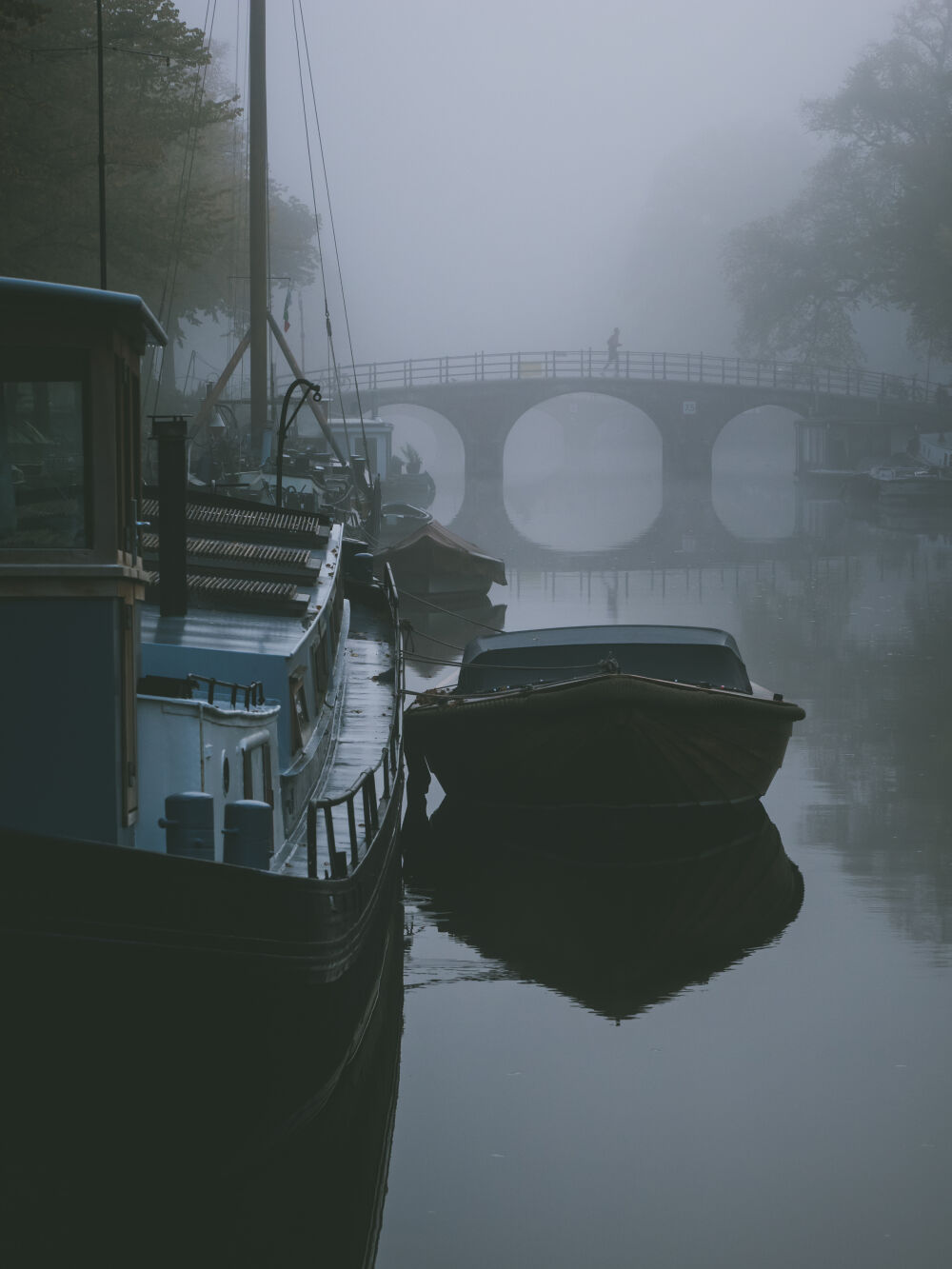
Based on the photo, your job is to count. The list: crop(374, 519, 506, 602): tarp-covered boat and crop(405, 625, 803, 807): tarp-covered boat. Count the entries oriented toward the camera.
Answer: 2

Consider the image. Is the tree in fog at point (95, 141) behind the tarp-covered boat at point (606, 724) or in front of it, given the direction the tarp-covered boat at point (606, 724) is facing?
behind

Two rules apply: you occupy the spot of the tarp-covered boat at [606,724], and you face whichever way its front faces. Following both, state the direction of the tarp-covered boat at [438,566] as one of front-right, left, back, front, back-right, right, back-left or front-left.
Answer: back

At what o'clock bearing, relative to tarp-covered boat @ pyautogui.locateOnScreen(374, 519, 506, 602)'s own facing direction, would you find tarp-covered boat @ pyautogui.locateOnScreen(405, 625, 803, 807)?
tarp-covered boat @ pyautogui.locateOnScreen(405, 625, 803, 807) is roughly at 12 o'clock from tarp-covered boat @ pyautogui.locateOnScreen(374, 519, 506, 602).

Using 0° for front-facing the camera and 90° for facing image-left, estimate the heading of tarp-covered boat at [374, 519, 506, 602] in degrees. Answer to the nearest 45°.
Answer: approximately 0°
